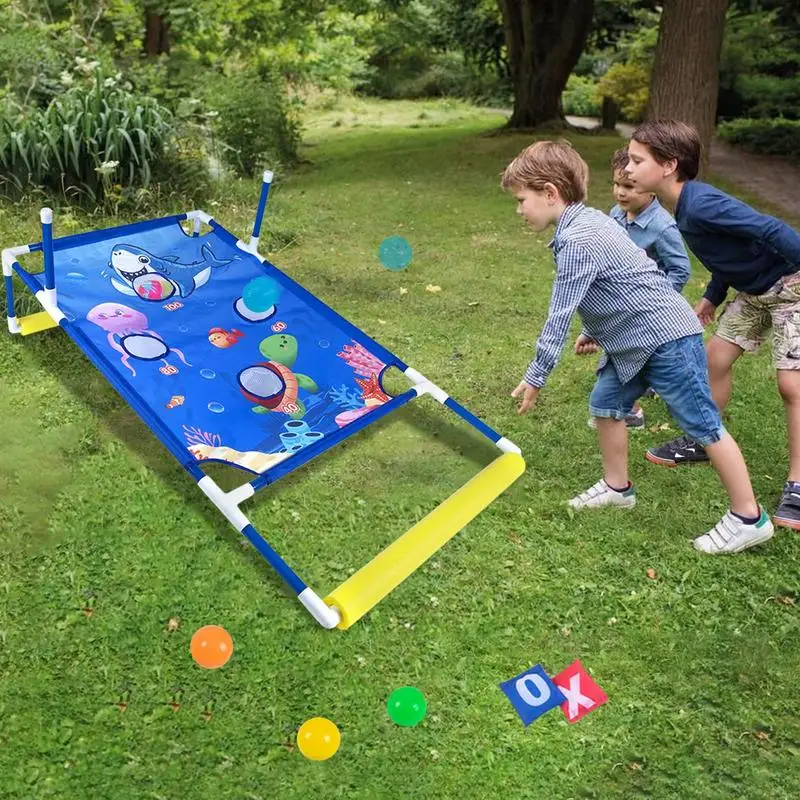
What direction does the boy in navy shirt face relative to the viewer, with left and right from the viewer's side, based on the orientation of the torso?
facing to the left of the viewer

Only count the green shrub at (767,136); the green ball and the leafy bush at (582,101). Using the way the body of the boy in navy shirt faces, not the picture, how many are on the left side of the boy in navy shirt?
1

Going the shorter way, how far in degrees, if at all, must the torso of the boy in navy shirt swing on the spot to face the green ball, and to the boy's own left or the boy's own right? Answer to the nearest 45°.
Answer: approximately 90° to the boy's own left

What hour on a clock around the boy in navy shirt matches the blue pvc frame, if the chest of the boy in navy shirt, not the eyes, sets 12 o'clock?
The blue pvc frame is roughly at 11 o'clock from the boy in navy shirt.

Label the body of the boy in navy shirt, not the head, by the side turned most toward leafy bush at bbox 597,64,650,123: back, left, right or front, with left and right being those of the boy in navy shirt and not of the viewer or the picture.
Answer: right

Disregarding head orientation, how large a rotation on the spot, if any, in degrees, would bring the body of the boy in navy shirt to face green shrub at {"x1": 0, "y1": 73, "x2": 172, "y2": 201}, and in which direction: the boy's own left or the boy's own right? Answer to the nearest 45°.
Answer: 0° — they already face it

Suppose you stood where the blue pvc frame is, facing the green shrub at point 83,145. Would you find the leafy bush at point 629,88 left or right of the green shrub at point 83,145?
right

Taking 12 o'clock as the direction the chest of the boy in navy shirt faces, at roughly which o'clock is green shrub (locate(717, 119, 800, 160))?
The green shrub is roughly at 3 o'clock from the boy in navy shirt.

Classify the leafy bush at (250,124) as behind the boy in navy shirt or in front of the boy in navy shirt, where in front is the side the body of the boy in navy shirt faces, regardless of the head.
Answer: in front

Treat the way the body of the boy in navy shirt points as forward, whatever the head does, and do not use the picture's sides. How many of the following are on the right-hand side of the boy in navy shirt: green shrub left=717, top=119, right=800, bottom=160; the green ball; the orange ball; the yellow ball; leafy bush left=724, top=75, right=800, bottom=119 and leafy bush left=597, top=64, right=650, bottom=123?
3

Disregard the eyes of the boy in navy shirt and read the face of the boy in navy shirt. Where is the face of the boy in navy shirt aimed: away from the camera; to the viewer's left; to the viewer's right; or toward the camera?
to the viewer's left
